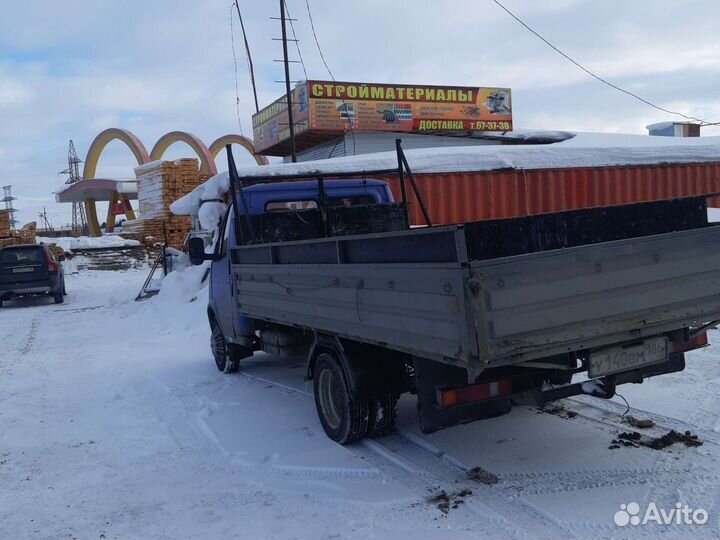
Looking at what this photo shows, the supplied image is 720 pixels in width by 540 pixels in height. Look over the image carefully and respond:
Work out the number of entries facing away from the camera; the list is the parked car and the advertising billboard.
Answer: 1

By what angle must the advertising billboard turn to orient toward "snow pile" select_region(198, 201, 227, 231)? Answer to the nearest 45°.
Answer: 0° — it already faces it

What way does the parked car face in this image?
away from the camera

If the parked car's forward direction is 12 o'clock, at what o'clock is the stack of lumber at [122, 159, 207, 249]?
The stack of lumber is roughly at 1 o'clock from the parked car.

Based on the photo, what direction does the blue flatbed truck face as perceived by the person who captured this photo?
facing away from the viewer and to the left of the viewer

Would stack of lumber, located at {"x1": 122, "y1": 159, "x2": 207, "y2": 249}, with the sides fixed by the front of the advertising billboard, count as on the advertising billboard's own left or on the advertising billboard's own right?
on the advertising billboard's own right

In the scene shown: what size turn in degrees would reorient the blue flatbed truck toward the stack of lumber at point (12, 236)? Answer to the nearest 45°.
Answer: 0° — it already faces it

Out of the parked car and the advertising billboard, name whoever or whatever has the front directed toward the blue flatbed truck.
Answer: the advertising billboard

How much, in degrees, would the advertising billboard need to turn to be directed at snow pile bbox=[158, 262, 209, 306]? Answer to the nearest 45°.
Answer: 0° — it already faces it

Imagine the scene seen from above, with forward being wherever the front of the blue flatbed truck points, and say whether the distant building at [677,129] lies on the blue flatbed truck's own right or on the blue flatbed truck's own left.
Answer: on the blue flatbed truck's own right

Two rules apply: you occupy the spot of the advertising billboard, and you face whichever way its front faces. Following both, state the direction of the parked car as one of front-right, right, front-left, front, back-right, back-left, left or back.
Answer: front-right
